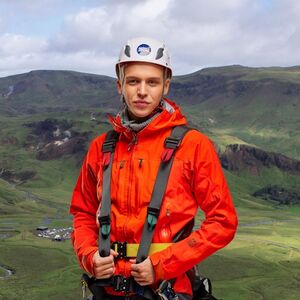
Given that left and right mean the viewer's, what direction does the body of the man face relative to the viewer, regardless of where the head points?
facing the viewer and to the left of the viewer

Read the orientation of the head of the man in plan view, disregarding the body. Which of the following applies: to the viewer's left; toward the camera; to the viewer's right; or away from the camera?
toward the camera
